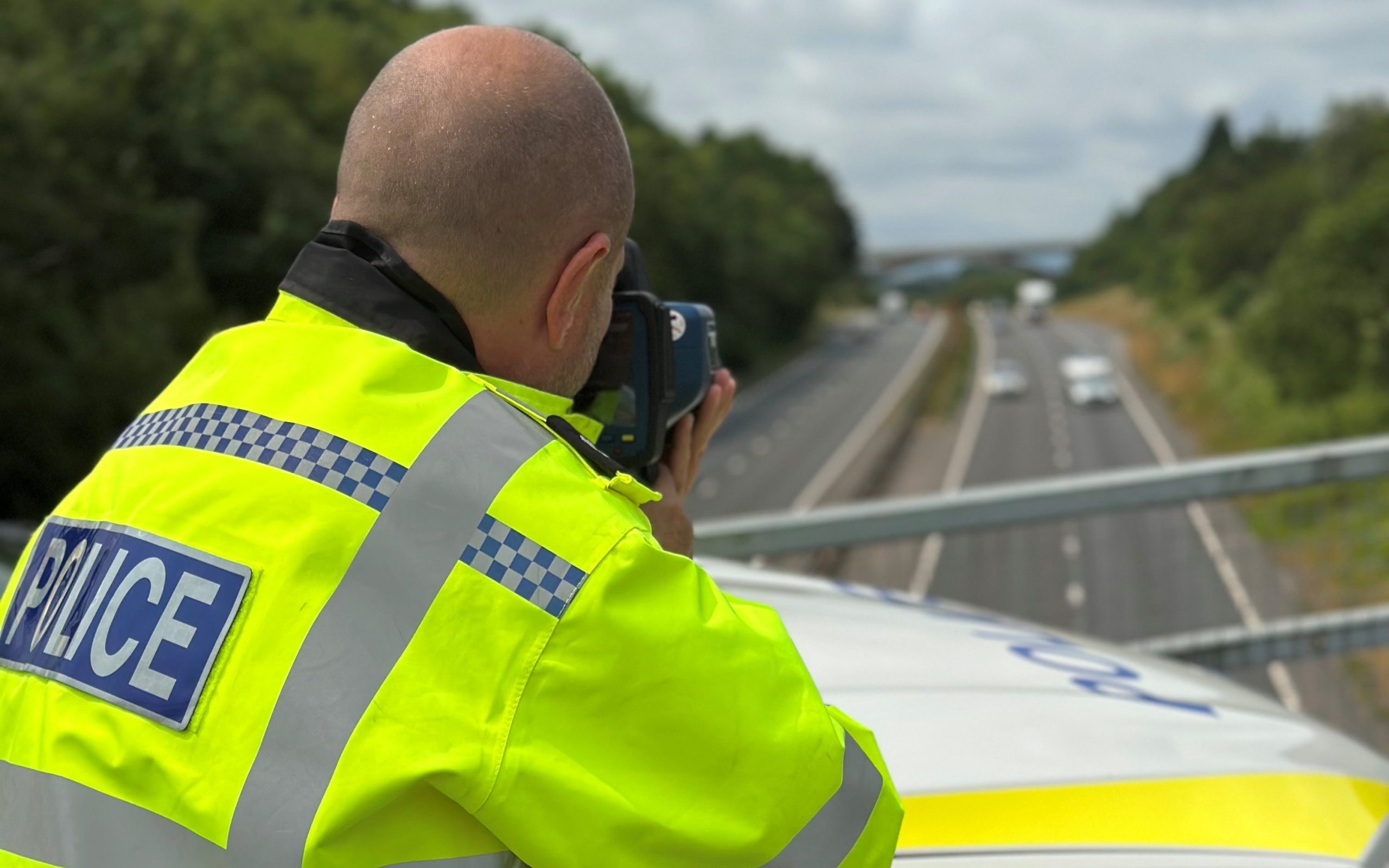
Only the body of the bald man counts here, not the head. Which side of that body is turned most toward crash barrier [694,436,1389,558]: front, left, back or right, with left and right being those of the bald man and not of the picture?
front

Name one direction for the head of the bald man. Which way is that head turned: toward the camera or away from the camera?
away from the camera

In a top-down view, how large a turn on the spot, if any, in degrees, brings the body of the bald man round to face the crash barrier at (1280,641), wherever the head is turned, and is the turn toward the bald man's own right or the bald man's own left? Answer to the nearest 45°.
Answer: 0° — they already face it

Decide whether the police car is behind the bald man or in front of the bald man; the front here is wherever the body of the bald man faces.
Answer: in front

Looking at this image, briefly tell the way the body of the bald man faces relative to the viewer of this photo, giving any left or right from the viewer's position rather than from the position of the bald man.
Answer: facing away from the viewer and to the right of the viewer
